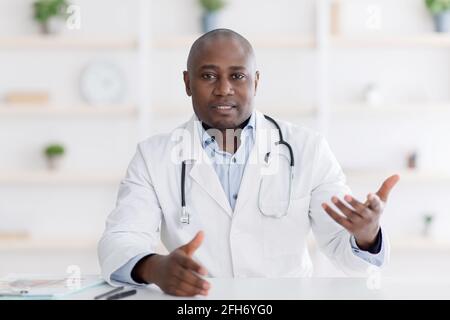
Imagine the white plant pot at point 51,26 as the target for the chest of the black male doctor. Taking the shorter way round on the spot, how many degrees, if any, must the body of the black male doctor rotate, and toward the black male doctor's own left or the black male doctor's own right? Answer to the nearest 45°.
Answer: approximately 135° to the black male doctor's own right

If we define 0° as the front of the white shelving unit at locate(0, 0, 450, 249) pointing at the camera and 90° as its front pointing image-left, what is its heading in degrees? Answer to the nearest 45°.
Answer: approximately 0°

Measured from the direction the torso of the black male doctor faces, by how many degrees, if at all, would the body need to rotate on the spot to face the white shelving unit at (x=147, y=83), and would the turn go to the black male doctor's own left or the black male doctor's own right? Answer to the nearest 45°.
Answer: approximately 180°

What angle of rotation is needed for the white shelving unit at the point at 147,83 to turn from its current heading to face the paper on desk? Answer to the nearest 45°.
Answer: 0° — it already faces it

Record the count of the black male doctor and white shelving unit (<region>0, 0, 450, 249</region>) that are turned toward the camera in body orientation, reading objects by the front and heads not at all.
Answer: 2

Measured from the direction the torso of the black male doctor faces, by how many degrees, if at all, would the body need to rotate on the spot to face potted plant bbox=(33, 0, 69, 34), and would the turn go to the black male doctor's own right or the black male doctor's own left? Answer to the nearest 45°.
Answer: approximately 135° to the black male doctor's own right

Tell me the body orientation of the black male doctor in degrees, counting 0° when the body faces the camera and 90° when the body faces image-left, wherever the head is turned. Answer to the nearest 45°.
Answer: approximately 0°

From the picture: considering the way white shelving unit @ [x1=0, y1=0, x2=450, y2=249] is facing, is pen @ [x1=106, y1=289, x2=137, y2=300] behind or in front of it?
in front
